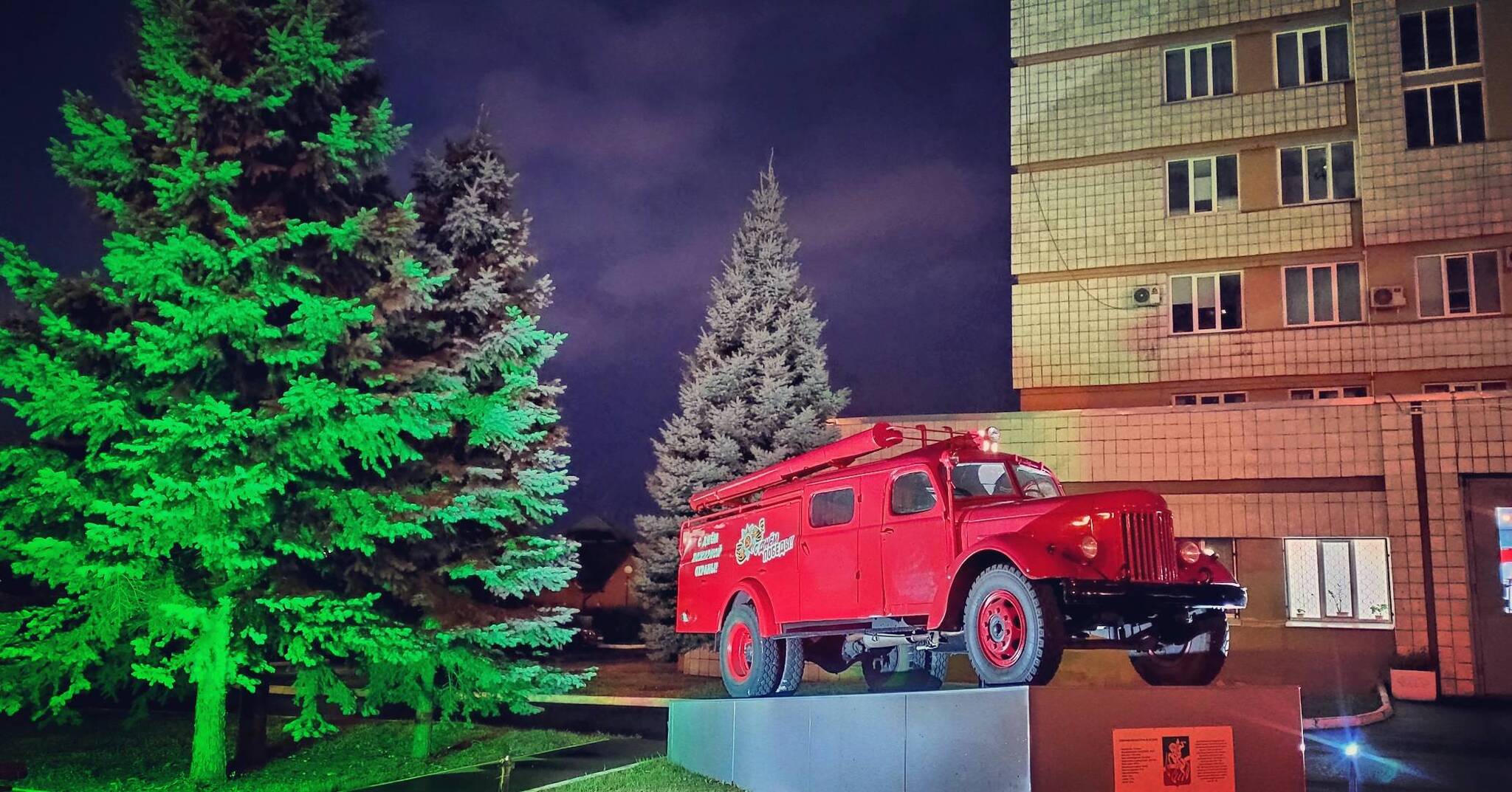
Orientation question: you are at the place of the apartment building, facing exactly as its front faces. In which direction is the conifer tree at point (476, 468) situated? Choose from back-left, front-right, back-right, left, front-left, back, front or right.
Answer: front-right

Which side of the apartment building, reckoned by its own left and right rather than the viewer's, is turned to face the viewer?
front

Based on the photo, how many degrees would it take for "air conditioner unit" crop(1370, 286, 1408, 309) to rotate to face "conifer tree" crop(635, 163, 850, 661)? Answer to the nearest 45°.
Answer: approximately 90° to its right

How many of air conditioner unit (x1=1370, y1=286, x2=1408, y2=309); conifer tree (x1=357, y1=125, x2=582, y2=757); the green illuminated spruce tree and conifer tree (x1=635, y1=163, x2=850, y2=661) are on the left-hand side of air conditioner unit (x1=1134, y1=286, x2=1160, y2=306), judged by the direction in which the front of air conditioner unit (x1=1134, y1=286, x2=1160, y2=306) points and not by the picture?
1

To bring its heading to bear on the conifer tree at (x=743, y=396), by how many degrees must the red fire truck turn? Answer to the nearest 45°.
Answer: approximately 135° to its left

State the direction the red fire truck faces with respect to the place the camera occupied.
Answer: facing the viewer and to the right of the viewer

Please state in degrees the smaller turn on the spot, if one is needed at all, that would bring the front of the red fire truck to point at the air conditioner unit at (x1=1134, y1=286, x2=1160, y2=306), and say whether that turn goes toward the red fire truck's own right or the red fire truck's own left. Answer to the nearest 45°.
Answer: approximately 135° to the red fire truck's own left

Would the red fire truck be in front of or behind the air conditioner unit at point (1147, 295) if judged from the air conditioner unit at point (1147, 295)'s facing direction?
in front

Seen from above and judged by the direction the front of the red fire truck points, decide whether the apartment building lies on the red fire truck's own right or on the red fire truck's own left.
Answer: on the red fire truck's own left

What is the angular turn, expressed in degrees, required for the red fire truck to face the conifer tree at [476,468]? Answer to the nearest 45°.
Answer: approximately 180°

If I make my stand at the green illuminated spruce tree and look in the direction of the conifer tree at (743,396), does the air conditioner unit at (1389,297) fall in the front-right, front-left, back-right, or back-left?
front-right

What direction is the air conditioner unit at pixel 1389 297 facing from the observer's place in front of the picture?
facing the viewer

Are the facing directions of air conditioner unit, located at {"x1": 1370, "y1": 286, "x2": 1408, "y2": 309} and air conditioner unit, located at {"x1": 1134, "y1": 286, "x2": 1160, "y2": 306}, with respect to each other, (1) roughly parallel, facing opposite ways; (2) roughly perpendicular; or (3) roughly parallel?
roughly parallel

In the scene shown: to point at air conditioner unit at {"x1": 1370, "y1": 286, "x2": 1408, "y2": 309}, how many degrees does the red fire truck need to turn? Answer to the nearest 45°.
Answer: approximately 90° to its left

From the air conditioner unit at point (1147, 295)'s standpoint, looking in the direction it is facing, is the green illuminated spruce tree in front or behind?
in front
